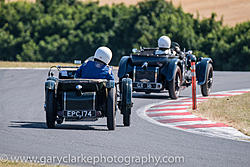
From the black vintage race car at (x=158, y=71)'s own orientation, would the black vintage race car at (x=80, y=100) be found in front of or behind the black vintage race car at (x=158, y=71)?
behind

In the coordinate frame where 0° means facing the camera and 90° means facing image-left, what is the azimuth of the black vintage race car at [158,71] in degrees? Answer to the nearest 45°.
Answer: approximately 225°
